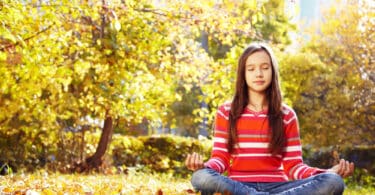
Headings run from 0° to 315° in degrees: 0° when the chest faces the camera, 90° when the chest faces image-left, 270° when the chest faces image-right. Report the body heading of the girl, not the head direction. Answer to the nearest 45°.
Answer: approximately 0°
